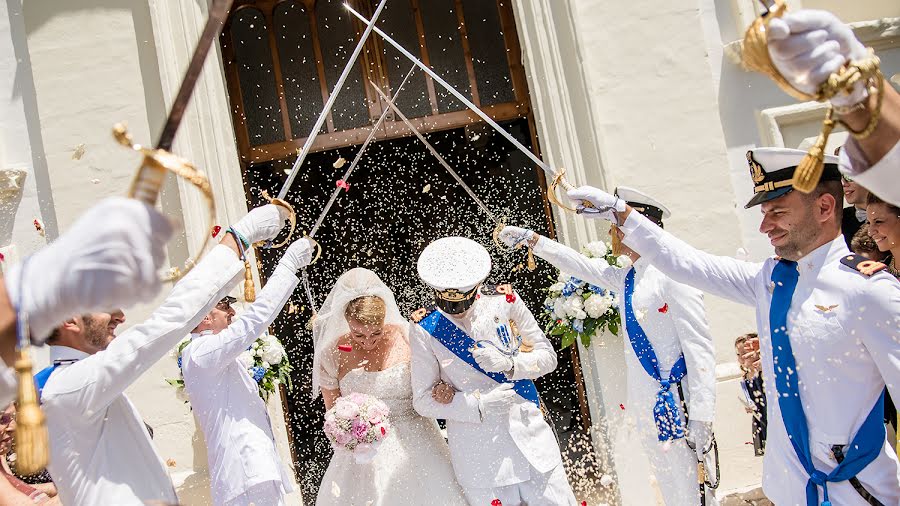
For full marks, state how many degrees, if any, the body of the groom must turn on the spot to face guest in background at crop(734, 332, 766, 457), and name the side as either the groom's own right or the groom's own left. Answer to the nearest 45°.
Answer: approximately 90° to the groom's own left

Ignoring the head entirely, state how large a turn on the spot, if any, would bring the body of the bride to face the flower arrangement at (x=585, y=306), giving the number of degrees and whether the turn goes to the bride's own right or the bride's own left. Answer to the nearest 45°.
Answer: approximately 135° to the bride's own left

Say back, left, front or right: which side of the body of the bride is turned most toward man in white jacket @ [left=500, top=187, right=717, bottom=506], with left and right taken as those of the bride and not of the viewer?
left

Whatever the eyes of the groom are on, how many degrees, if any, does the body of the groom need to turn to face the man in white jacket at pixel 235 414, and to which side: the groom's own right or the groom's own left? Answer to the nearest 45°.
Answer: approximately 45° to the groom's own right

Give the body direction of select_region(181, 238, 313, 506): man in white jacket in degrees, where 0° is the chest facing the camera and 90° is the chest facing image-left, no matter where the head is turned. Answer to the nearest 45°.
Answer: approximately 270°

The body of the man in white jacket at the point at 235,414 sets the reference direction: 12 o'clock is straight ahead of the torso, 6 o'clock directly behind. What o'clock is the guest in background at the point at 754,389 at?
The guest in background is roughly at 12 o'clock from the man in white jacket.

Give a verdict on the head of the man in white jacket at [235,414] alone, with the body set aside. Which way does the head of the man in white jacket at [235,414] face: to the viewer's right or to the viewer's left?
to the viewer's right

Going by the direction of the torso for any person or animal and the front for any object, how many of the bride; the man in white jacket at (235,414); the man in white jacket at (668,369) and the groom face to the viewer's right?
1
